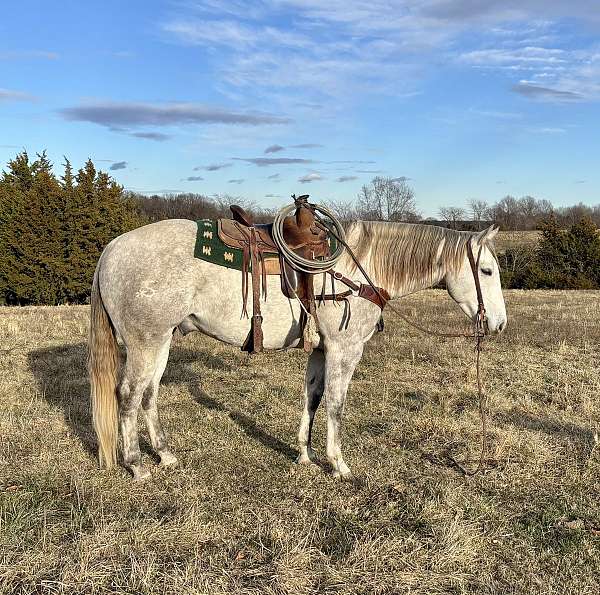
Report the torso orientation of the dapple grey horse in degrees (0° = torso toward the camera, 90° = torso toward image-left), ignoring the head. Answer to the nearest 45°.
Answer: approximately 270°

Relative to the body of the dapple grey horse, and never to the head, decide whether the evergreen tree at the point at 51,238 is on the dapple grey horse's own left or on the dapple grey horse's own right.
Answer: on the dapple grey horse's own left
